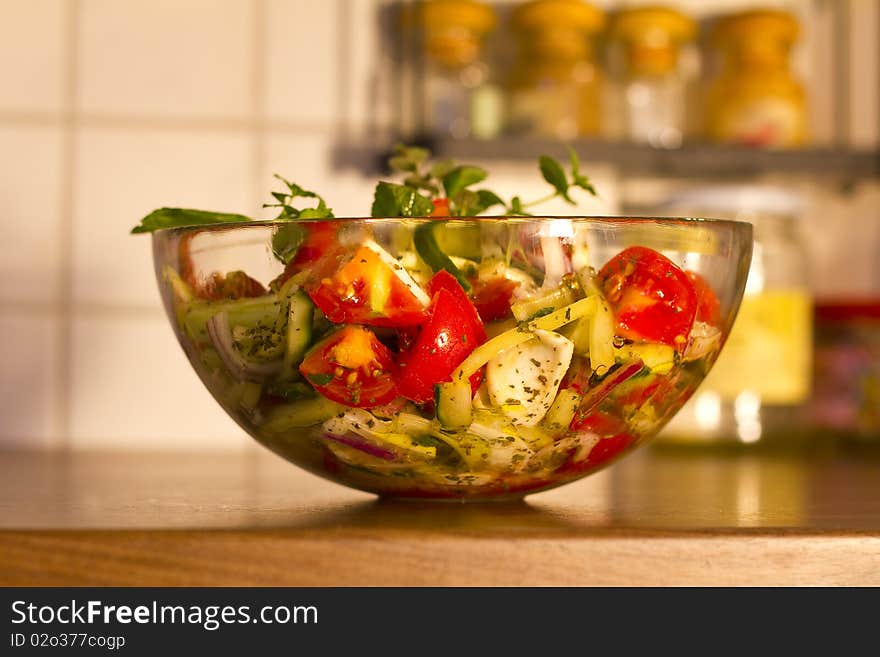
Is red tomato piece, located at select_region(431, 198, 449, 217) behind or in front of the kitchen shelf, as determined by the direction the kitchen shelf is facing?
in front

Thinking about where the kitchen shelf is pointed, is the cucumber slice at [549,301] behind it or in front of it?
in front

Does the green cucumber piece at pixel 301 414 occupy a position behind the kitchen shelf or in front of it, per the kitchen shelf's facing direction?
in front

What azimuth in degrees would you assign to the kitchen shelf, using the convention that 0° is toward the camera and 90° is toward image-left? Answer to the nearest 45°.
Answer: approximately 0°

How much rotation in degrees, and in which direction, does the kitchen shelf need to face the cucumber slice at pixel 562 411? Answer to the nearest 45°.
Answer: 0° — it already faces it

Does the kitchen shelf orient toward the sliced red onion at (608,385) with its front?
yes

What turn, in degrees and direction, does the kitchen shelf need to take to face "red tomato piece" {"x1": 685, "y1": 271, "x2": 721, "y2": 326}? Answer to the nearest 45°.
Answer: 0° — it already faces it

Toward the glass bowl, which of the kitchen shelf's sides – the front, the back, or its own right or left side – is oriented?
front

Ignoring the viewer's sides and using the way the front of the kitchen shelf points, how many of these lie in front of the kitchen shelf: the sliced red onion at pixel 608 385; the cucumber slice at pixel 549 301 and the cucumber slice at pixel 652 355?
3
